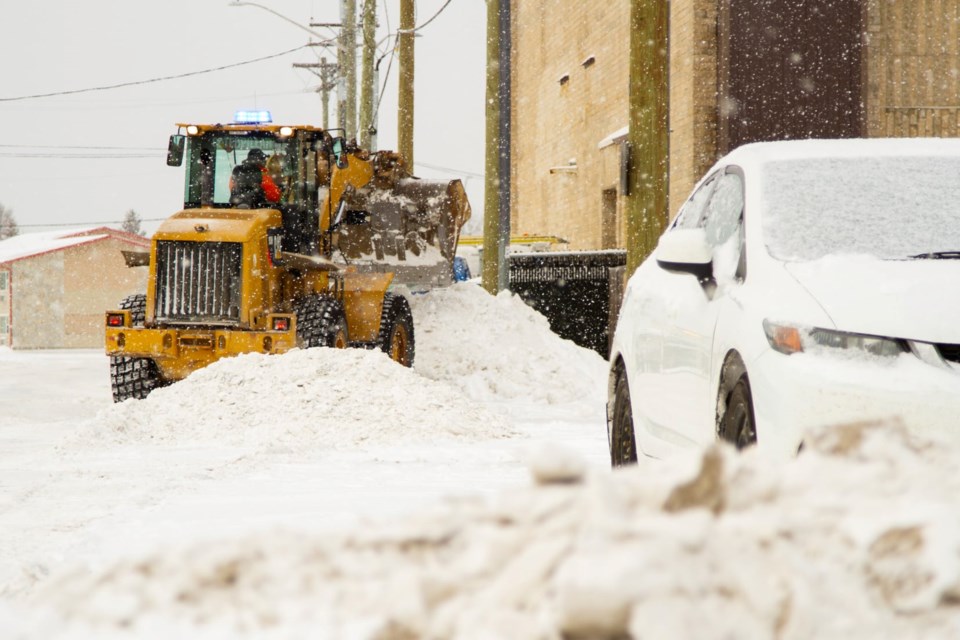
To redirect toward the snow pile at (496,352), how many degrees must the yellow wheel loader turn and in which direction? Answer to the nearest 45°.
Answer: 0° — it already faces it

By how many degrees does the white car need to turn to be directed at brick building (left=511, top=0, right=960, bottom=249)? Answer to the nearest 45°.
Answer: approximately 135° to its left

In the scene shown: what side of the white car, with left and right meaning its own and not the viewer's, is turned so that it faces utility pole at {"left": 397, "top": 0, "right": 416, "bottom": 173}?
back

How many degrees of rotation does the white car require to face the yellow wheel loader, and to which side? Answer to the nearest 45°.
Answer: approximately 180°

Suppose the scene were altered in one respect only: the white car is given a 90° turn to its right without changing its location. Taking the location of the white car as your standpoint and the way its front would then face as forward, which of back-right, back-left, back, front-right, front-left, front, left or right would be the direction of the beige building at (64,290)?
right

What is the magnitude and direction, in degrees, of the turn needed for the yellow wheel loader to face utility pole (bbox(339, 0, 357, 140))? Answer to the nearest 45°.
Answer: approximately 45° to its left

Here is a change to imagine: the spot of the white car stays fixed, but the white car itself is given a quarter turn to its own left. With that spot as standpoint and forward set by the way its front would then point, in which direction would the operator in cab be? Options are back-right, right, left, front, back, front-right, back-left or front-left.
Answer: left

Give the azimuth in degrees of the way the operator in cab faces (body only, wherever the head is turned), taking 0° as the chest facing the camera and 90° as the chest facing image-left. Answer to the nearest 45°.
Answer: approximately 225°

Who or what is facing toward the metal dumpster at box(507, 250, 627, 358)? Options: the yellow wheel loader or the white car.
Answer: the yellow wheel loader

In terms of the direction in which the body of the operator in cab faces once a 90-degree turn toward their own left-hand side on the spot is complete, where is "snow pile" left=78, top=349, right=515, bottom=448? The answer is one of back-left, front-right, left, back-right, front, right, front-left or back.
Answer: back-left

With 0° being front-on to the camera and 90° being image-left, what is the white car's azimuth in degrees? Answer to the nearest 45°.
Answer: approximately 315°
